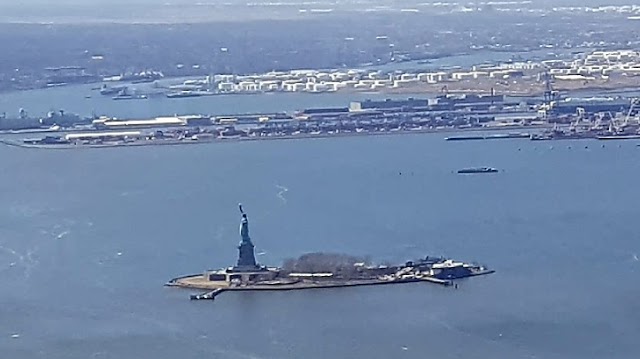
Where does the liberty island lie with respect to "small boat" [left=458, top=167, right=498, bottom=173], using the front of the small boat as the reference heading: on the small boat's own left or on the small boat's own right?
on the small boat's own left

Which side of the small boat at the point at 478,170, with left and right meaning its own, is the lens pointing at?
left

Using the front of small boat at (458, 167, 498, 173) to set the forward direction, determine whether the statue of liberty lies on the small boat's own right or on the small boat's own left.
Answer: on the small boat's own left
